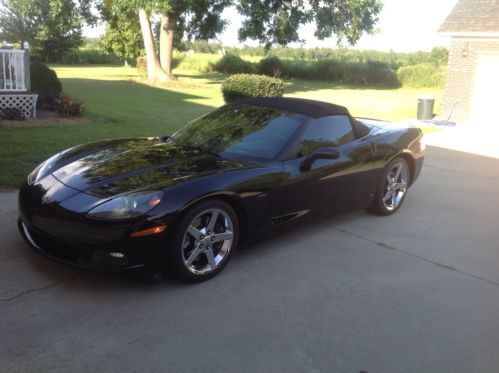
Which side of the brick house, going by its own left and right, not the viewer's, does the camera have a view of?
front

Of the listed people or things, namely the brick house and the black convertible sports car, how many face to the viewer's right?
0

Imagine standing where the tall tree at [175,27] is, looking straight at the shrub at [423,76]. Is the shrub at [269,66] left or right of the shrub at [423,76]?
left

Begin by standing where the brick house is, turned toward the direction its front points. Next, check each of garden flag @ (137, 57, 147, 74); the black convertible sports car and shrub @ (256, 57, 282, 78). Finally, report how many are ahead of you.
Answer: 1

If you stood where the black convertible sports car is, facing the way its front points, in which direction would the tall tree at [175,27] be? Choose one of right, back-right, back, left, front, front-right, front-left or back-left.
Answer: back-right

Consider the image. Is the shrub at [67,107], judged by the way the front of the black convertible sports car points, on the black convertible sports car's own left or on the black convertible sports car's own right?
on the black convertible sports car's own right

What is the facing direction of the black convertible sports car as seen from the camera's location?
facing the viewer and to the left of the viewer

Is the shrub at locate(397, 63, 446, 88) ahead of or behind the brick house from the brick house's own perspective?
behind

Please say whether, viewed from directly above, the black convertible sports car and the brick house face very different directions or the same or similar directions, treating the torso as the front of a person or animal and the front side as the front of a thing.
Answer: same or similar directions

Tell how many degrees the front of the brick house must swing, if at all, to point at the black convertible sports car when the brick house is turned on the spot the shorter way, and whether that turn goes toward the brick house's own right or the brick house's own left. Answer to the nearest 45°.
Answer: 0° — it already faces it

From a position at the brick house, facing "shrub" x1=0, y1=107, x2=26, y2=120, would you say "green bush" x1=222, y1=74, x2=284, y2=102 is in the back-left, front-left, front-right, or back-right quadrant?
front-right

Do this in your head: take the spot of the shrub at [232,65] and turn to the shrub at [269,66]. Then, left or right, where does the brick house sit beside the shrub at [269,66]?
right

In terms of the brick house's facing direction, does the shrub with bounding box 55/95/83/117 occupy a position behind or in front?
in front
